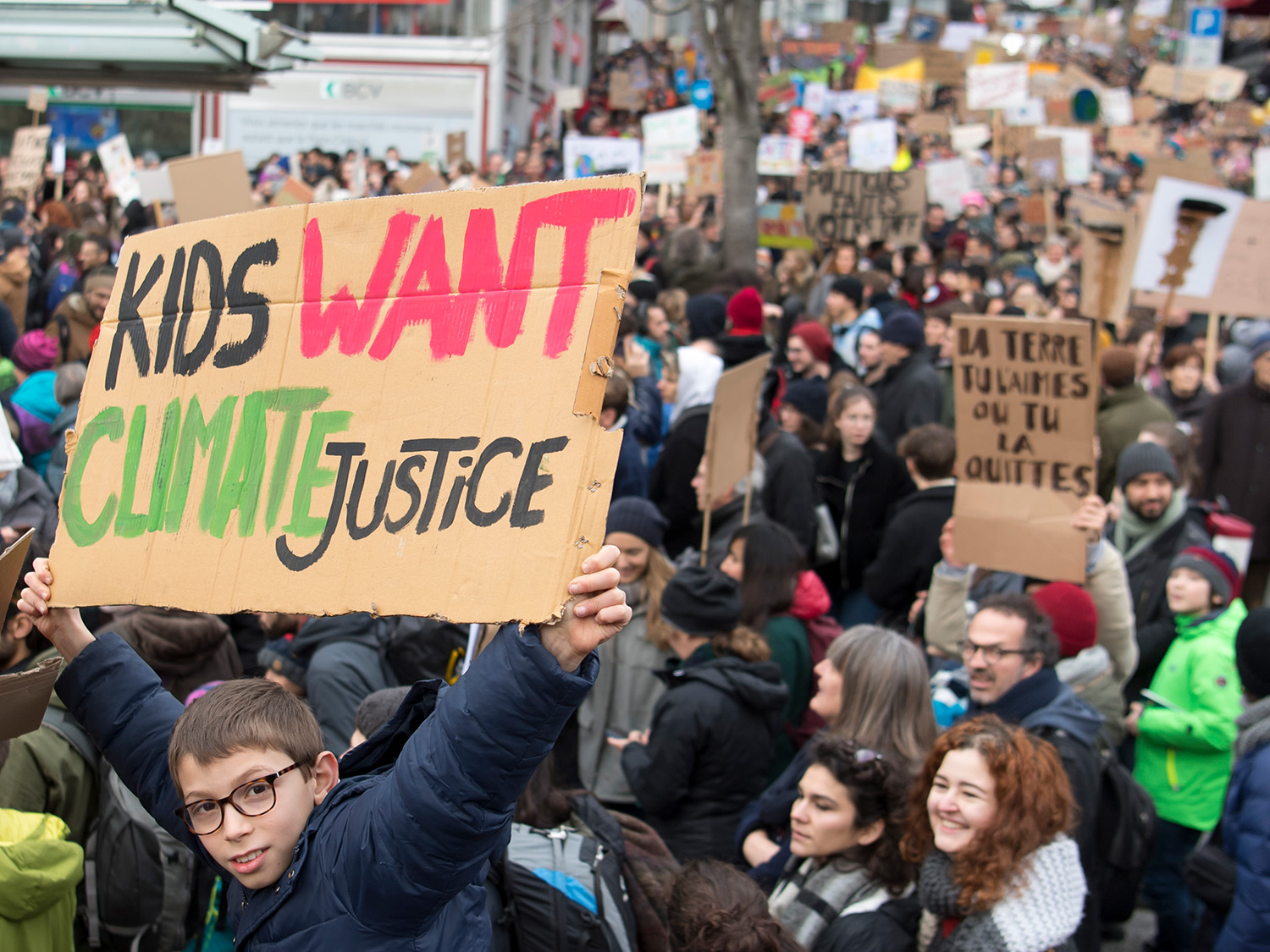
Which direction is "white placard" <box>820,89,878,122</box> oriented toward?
toward the camera

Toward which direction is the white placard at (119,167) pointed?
toward the camera

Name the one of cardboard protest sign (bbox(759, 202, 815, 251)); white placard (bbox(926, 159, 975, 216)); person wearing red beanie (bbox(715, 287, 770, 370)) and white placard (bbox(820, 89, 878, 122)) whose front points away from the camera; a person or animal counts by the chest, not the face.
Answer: the person wearing red beanie

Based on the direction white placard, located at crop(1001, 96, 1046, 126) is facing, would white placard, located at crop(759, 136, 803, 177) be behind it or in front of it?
in front

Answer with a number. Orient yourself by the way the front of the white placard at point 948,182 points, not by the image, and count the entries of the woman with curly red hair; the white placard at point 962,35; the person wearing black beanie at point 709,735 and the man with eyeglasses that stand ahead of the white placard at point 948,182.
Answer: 3

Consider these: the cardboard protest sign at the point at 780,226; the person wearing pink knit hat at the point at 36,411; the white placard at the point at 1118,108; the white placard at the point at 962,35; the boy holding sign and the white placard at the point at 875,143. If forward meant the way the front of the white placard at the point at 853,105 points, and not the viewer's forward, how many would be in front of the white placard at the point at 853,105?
4

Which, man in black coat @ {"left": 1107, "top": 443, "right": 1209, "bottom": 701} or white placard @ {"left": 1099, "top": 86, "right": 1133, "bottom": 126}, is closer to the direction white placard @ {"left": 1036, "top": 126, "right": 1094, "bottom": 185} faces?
the man in black coat

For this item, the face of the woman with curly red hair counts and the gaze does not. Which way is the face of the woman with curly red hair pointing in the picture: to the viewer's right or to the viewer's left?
to the viewer's left

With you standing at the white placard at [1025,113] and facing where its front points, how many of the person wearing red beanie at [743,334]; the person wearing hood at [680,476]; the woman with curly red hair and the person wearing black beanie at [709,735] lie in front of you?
4

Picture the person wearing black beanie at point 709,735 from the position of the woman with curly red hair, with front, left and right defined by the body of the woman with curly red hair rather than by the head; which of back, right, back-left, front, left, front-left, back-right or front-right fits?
right

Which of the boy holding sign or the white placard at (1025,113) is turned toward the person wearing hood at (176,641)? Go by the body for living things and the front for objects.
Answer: the white placard

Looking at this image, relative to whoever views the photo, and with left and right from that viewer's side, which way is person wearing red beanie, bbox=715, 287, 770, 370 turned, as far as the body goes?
facing away from the viewer

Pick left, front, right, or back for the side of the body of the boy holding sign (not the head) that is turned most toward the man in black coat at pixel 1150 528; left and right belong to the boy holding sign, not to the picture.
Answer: back

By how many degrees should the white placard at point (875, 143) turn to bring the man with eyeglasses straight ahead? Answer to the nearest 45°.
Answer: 0° — it already faces them
